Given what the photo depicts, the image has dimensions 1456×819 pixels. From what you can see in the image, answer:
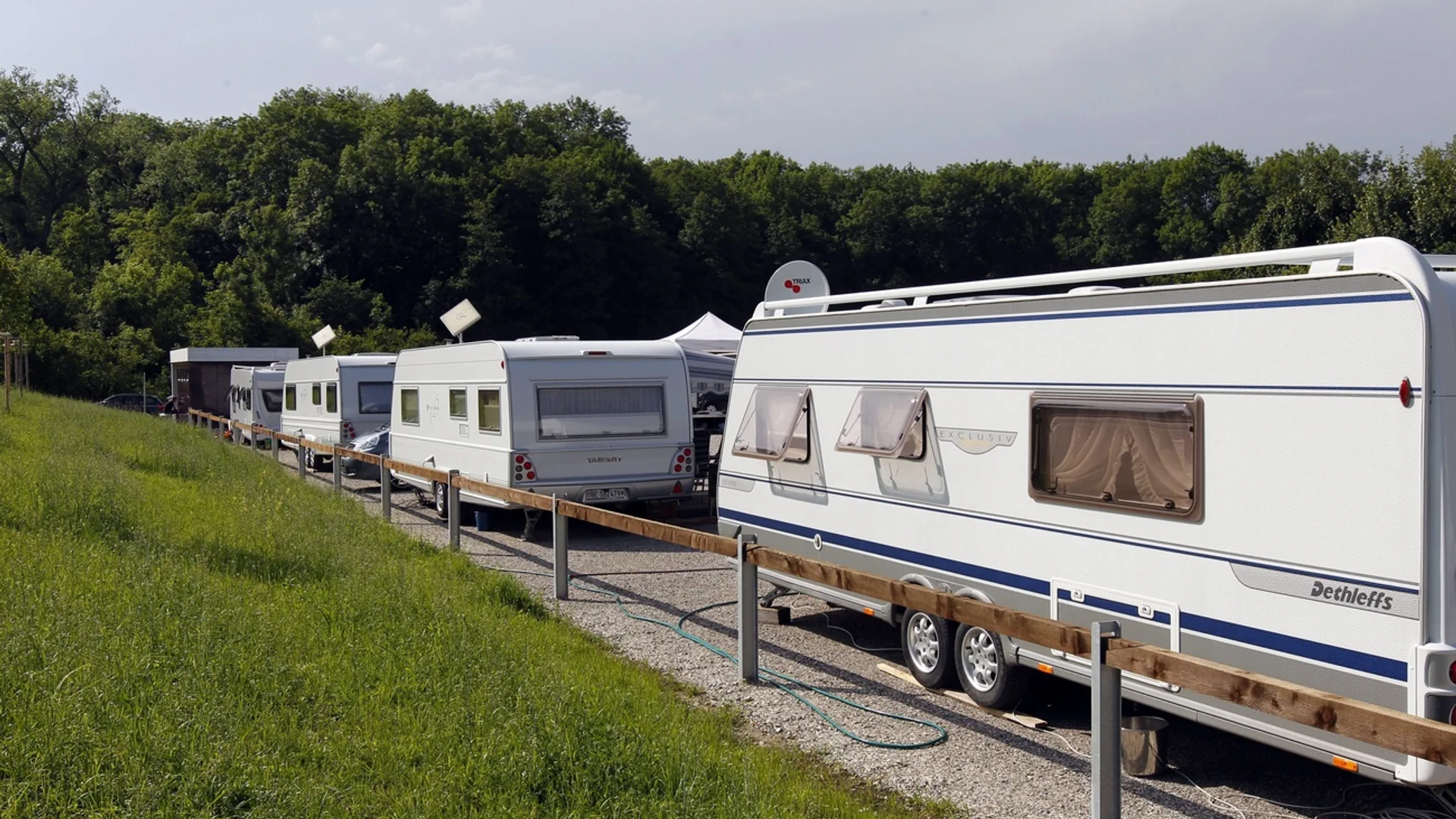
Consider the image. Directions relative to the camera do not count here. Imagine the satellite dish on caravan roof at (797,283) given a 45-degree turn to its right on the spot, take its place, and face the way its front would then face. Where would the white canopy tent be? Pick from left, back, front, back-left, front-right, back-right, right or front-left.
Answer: back-right

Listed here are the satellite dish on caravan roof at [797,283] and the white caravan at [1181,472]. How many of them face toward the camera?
1

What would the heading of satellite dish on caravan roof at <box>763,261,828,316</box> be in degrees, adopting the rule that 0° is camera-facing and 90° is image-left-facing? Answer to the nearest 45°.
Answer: approximately 0°

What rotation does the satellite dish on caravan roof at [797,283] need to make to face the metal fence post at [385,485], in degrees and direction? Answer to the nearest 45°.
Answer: approximately 135° to its right

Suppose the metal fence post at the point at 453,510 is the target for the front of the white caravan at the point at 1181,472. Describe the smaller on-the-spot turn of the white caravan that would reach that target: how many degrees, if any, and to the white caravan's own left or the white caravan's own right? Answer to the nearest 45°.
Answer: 0° — it already faces it

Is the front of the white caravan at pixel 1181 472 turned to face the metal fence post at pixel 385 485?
yes

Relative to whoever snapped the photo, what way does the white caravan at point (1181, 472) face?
facing away from the viewer and to the left of the viewer

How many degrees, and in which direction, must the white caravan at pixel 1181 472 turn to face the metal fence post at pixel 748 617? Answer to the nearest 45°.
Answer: approximately 45° to its left

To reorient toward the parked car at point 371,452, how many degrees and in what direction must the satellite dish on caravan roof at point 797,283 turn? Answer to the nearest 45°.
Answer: approximately 135° to its right

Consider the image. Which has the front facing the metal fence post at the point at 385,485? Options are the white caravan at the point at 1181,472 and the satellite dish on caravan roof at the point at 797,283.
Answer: the white caravan

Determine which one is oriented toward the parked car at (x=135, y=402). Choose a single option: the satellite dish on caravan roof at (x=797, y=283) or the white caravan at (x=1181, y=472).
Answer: the white caravan

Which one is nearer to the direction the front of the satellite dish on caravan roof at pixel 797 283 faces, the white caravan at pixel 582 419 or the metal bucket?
the metal bucket

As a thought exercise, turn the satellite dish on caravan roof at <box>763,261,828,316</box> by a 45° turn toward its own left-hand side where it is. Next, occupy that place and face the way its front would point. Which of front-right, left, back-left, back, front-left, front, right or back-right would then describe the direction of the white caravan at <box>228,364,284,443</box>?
back
